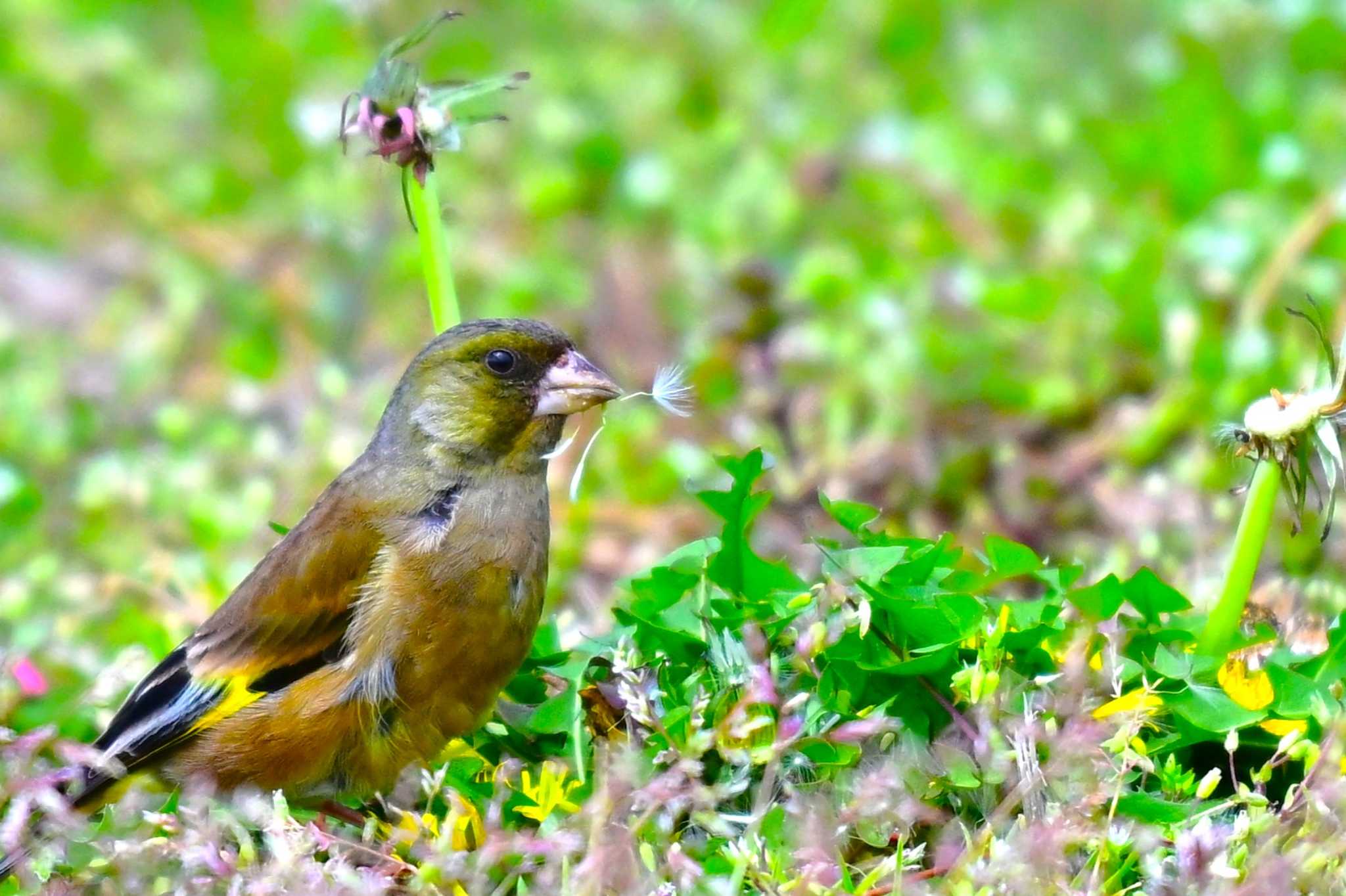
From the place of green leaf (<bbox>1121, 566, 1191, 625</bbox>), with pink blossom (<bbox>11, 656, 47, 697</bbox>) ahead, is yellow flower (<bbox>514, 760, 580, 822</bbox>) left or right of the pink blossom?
left

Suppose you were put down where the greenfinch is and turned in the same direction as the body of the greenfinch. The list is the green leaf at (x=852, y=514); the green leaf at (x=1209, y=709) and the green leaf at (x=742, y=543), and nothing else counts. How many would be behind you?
0

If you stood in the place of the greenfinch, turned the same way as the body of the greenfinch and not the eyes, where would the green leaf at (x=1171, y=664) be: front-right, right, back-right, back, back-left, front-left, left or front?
front-right

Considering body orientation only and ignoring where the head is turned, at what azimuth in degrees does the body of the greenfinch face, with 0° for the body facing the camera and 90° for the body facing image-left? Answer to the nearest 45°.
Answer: approximately 270°
